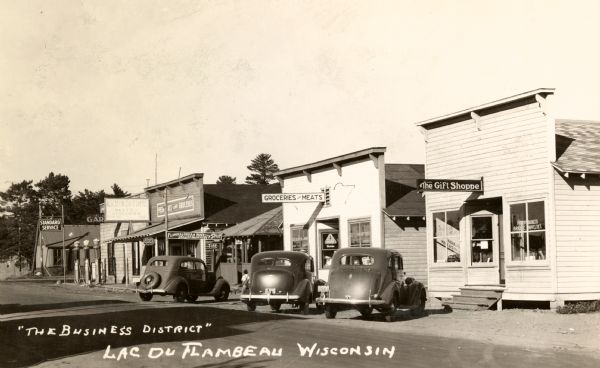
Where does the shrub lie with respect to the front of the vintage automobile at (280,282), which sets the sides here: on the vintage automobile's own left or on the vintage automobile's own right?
on the vintage automobile's own right

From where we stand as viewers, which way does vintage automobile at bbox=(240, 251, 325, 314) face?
facing away from the viewer and to the right of the viewer

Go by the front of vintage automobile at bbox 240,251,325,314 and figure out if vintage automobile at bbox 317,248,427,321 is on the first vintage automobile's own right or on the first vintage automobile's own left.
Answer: on the first vintage automobile's own right

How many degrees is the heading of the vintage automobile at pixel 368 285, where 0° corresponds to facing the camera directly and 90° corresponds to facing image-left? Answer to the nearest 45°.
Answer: approximately 225°

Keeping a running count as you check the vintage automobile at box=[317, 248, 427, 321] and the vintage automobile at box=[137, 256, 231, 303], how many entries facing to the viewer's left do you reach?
0

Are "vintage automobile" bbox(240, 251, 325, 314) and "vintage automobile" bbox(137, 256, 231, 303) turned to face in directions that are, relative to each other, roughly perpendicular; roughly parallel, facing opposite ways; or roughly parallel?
roughly parallel

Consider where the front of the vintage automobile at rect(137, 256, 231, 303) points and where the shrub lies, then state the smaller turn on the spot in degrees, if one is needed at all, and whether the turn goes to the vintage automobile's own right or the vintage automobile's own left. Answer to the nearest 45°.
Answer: approximately 90° to the vintage automobile's own right

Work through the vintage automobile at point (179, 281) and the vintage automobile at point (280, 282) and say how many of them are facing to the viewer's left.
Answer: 0

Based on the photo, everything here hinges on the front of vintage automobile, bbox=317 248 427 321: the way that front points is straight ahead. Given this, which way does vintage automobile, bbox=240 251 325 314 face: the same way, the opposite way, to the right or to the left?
the same way

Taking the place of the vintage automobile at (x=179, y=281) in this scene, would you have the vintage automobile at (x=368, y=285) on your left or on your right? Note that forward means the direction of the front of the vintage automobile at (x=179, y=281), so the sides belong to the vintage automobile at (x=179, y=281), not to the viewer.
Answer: on your right

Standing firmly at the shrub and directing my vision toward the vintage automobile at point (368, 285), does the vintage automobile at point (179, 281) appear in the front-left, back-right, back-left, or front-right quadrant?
front-right

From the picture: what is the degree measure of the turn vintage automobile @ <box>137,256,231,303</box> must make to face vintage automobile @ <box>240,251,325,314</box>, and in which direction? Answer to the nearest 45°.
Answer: approximately 135° to its right

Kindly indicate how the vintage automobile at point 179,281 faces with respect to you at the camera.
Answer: facing away from the viewer and to the right of the viewer

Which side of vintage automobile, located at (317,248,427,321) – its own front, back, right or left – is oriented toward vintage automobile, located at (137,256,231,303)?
left

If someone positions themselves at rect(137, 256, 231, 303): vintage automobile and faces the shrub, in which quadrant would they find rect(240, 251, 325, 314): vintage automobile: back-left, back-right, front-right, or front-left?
front-right

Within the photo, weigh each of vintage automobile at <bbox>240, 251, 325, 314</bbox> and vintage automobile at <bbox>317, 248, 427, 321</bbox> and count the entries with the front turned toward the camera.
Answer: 0

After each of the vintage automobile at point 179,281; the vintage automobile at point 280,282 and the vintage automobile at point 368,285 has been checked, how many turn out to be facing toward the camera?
0
